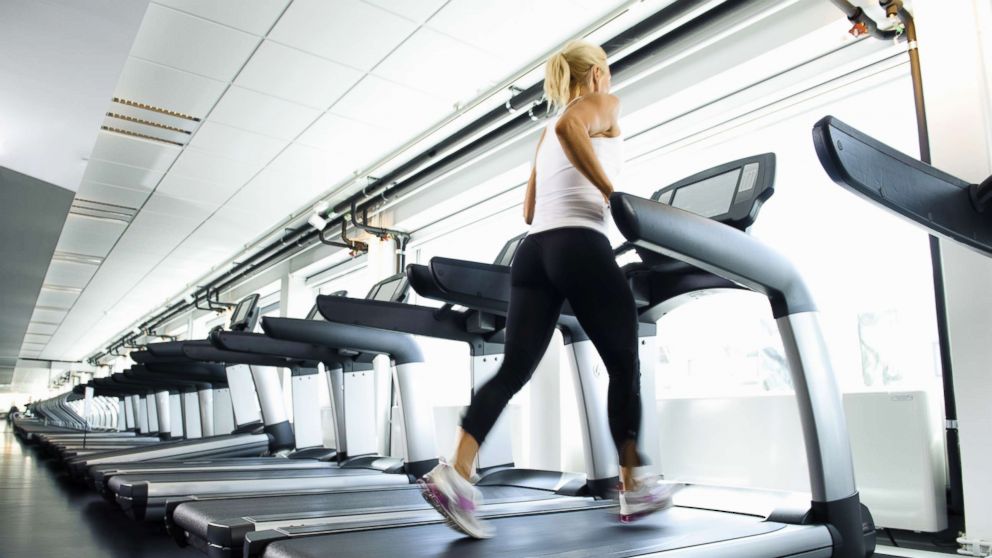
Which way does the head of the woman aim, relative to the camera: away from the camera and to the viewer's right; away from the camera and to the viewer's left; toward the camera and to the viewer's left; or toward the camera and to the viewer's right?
away from the camera and to the viewer's right

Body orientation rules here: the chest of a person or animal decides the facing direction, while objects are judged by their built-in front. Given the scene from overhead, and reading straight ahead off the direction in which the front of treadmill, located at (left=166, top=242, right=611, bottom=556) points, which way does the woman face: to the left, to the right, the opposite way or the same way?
the same way

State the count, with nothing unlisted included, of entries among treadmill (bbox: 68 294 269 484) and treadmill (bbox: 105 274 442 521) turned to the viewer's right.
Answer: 2

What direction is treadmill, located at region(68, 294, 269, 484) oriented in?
to the viewer's right

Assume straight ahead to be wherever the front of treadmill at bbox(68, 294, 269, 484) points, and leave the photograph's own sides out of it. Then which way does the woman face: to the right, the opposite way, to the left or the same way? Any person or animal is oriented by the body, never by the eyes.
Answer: the same way

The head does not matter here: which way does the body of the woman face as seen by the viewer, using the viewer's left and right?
facing away from the viewer and to the right of the viewer

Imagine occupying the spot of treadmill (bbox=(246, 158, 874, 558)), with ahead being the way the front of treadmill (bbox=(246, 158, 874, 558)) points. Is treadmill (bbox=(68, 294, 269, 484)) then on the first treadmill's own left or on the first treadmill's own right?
on the first treadmill's own left

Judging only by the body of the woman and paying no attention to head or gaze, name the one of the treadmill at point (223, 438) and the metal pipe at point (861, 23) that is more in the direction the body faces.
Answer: the metal pipe

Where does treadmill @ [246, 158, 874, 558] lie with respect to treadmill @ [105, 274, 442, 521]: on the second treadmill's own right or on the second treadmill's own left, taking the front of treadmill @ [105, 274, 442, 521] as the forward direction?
on the second treadmill's own right

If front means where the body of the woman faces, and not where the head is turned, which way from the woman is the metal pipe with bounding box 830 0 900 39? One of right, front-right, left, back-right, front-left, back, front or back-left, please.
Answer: front

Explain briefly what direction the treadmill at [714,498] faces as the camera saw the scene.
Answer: facing away from the viewer and to the right of the viewer

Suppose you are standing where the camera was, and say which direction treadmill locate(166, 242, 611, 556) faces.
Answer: facing away from the viewer and to the right of the viewer

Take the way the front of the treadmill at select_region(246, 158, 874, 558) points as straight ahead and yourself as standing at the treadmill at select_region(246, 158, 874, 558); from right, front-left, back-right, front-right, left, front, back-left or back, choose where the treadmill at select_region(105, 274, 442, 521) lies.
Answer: left

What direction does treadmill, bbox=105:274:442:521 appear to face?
to the viewer's right

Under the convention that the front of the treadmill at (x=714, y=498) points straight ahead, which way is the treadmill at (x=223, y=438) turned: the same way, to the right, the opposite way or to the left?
the same way
